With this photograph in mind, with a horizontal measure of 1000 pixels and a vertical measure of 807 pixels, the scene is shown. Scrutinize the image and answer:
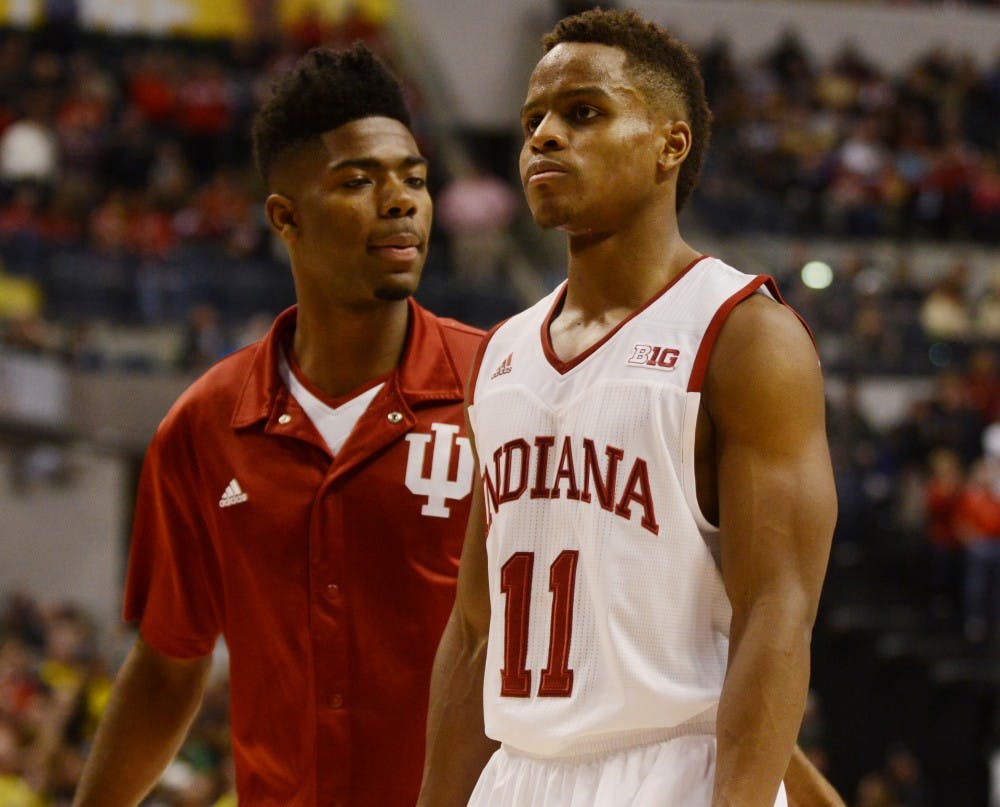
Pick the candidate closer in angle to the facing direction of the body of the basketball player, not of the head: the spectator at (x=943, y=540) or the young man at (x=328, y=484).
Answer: the young man

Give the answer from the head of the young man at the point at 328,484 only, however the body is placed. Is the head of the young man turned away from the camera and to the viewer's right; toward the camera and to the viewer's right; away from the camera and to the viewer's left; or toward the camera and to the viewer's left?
toward the camera and to the viewer's right

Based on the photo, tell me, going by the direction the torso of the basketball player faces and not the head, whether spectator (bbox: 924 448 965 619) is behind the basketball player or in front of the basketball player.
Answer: behind

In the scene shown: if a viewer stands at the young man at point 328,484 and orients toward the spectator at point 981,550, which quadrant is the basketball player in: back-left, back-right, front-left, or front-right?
back-right

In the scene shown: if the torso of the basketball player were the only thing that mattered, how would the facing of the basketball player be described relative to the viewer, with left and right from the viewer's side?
facing the viewer and to the left of the viewer

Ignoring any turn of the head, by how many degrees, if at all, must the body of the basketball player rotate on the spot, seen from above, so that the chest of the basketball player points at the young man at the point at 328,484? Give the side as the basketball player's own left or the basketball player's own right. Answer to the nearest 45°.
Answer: approximately 90° to the basketball player's own right

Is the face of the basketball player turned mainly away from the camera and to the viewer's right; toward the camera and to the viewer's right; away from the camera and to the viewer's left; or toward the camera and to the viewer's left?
toward the camera and to the viewer's left

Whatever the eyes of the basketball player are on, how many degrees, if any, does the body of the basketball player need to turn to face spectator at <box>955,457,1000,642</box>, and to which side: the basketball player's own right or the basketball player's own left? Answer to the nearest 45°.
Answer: approximately 135° to the basketball player's own right
